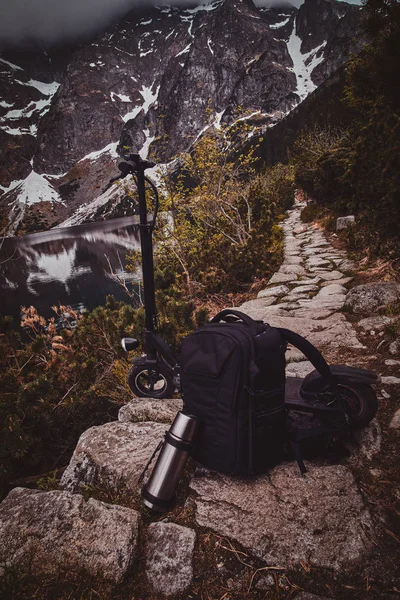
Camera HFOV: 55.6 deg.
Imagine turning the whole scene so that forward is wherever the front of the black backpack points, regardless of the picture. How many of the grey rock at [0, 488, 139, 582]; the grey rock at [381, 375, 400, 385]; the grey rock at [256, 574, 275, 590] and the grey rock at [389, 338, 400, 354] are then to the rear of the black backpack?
2

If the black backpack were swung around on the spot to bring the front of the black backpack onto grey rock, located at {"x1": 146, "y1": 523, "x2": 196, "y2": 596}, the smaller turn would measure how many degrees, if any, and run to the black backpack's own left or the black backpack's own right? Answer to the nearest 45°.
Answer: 0° — it already faces it

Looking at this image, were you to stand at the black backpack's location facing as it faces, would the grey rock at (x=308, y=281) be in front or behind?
behind

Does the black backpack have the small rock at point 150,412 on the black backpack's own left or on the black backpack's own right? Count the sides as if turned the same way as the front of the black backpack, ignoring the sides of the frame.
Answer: on the black backpack's own right

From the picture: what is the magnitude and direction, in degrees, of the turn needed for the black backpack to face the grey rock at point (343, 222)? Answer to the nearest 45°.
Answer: approximately 135° to its right

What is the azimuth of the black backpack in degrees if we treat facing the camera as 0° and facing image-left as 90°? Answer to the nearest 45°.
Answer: approximately 45°

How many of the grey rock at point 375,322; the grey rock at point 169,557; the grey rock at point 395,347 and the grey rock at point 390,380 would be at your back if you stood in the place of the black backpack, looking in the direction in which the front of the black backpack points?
3

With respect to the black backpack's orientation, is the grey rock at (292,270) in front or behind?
behind

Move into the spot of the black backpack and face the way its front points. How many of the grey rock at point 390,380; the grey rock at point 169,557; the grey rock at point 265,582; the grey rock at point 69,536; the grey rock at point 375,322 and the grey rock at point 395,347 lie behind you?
3

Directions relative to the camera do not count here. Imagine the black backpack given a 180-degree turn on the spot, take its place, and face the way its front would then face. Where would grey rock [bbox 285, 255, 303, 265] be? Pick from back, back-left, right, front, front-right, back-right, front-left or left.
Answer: front-left

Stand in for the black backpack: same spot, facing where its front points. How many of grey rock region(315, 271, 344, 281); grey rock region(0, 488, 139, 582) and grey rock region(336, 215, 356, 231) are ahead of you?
1

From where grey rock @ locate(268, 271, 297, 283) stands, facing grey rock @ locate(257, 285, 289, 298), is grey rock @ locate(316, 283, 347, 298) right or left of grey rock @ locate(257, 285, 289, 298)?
left

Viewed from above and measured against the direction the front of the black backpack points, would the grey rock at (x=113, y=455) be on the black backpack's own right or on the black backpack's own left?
on the black backpack's own right

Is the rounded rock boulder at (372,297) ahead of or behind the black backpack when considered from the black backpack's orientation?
behind

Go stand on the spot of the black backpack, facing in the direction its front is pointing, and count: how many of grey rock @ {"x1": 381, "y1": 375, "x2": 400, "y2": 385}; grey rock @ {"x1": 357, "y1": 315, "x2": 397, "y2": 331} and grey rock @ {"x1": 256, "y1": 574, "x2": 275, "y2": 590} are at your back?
2
